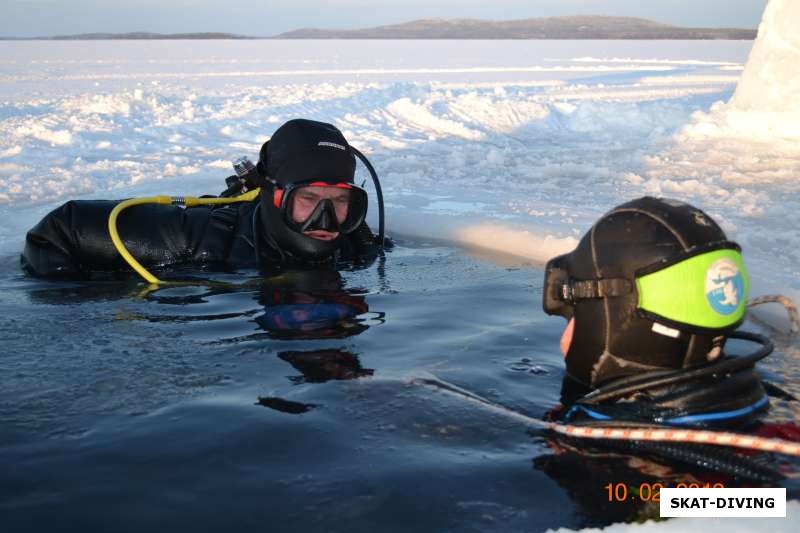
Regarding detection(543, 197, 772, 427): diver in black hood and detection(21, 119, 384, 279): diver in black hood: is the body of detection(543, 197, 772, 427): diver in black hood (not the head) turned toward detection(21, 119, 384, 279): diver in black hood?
yes

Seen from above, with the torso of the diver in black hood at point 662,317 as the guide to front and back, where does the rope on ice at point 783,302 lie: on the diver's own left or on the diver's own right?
on the diver's own right

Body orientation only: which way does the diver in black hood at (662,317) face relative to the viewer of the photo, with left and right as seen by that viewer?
facing away from the viewer and to the left of the viewer

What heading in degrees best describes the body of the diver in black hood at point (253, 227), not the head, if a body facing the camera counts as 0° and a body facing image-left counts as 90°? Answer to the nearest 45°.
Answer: approximately 315°

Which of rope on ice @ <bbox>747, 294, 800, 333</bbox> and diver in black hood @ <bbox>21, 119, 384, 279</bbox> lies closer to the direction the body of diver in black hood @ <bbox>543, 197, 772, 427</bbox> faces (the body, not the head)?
the diver in black hood
